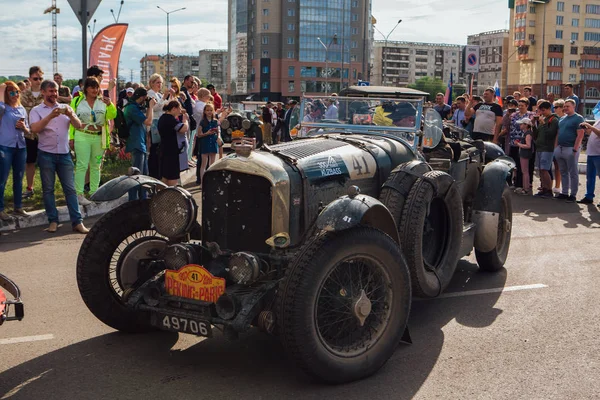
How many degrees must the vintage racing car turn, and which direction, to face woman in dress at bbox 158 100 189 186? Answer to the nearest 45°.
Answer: approximately 135° to its right

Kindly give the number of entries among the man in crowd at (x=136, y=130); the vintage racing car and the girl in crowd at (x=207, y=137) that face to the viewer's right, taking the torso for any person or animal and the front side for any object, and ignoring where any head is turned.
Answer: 1

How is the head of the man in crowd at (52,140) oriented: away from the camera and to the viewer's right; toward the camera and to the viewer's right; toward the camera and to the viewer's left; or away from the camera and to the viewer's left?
toward the camera and to the viewer's right

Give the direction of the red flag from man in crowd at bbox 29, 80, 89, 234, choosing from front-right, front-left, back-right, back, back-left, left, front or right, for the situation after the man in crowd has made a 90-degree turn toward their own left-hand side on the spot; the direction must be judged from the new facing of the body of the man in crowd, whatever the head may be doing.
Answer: front-left

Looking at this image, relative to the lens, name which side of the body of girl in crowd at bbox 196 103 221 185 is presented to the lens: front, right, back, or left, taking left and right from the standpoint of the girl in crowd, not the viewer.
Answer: front

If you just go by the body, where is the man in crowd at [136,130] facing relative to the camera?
to the viewer's right

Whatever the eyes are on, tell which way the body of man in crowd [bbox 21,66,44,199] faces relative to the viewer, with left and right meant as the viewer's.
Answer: facing the viewer and to the right of the viewer

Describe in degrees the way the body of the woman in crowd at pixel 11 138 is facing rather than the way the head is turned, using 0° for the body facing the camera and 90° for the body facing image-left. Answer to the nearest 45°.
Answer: approximately 315°

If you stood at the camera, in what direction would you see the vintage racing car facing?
facing the viewer and to the left of the viewer

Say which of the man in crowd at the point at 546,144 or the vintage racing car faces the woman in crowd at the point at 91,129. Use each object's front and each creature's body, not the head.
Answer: the man in crowd

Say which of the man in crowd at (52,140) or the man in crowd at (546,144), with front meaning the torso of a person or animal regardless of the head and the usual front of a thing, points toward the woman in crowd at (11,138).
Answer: the man in crowd at (546,144)
